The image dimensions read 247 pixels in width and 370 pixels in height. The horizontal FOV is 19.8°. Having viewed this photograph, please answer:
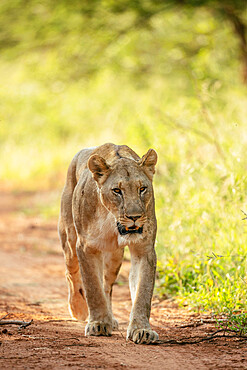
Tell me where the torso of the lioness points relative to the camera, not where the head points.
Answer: toward the camera
